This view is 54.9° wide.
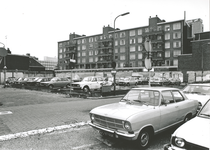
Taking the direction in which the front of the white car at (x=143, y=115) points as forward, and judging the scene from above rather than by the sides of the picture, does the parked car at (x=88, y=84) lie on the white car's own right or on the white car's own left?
on the white car's own right

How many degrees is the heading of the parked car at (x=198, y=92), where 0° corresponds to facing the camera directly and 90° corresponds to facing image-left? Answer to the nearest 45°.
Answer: approximately 45°

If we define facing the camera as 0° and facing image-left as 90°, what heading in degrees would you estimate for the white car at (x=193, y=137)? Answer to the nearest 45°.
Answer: approximately 45°

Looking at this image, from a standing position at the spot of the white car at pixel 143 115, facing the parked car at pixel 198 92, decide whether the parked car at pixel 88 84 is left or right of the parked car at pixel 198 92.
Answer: left

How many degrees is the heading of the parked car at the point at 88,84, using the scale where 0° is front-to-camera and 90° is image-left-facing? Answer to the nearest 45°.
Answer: approximately 45°

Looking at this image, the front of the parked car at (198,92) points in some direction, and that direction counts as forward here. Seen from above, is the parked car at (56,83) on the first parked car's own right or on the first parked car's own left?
on the first parked car's own right

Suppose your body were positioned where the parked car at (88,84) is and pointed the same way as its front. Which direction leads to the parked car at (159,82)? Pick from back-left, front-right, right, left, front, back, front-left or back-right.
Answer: back

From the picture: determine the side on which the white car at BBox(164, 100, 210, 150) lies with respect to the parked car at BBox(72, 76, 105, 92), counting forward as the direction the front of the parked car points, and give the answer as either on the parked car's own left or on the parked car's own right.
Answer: on the parked car's own left
